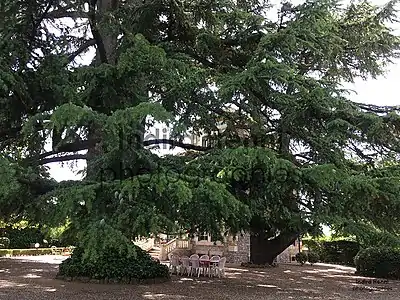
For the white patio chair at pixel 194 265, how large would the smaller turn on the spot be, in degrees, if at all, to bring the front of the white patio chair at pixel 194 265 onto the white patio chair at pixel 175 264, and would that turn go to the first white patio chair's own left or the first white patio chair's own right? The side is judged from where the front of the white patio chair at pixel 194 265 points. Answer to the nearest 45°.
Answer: approximately 90° to the first white patio chair's own left

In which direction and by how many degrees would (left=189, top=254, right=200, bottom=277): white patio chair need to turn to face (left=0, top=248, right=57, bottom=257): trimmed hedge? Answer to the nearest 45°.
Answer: approximately 90° to its left

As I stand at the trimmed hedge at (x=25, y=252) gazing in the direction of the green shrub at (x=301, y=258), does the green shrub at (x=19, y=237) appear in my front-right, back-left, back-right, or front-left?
back-left

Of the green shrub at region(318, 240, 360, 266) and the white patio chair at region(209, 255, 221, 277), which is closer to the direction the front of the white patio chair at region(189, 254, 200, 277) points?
the green shrub
